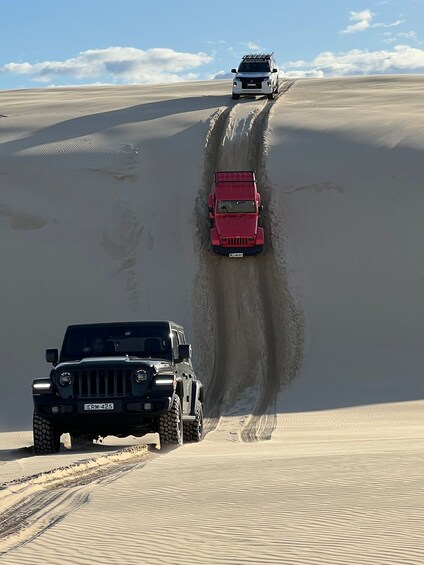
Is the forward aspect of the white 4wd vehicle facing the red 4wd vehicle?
yes

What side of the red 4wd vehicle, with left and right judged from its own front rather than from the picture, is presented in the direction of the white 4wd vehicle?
back

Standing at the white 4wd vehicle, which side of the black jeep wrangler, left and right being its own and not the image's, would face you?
back

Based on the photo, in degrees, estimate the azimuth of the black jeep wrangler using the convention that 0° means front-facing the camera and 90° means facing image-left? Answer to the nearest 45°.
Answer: approximately 0°

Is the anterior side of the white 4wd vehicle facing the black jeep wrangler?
yes

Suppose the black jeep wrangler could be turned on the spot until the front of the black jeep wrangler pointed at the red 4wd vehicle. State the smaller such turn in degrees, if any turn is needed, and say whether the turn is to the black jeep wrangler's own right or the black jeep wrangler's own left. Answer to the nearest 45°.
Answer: approximately 180°

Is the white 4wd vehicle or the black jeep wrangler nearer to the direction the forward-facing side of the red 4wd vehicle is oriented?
the black jeep wrangler

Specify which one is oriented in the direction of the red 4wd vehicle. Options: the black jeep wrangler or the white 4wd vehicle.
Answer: the white 4wd vehicle
